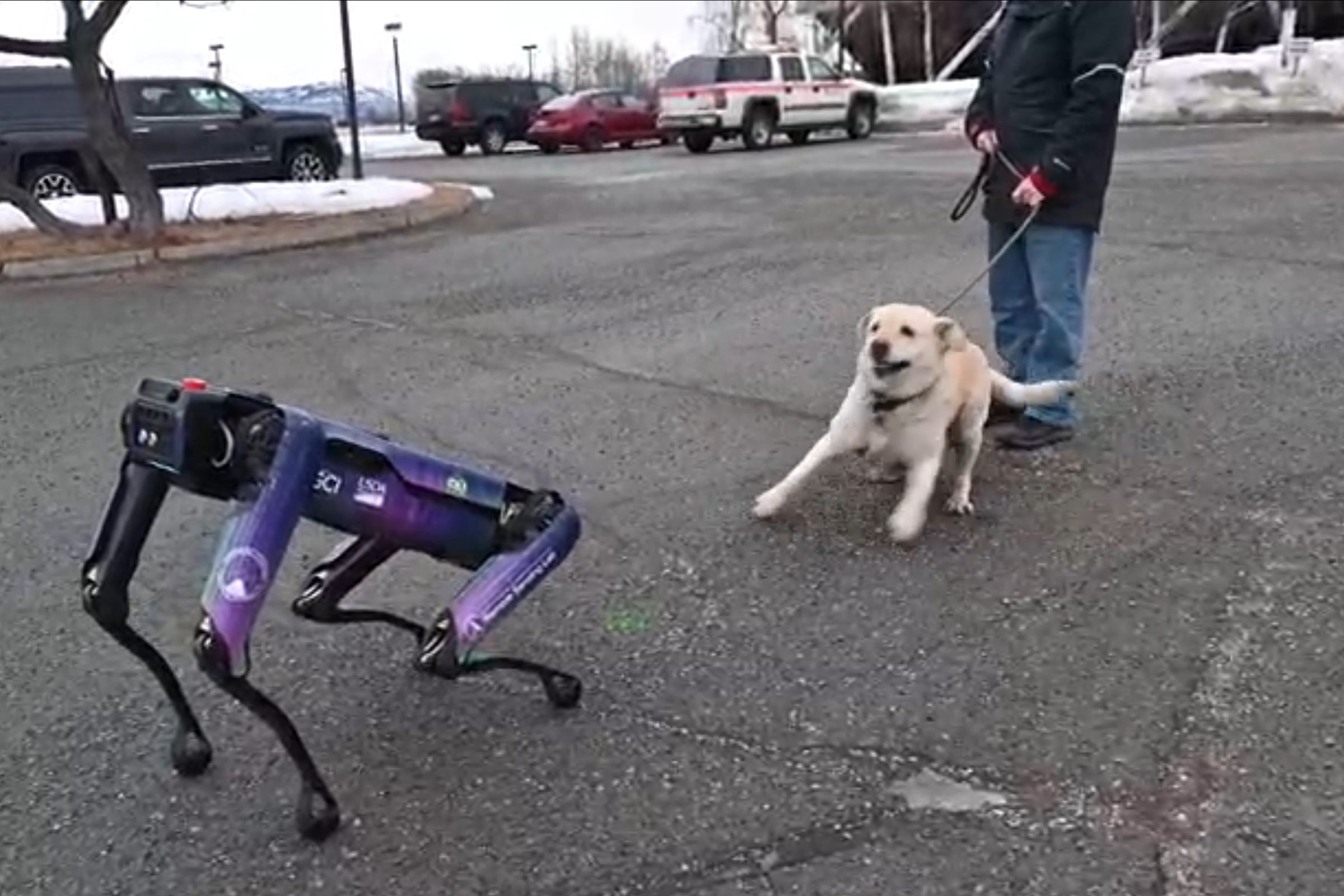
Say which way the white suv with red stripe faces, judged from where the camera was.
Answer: facing away from the viewer and to the right of the viewer

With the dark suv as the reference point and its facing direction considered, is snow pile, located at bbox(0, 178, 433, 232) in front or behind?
behind

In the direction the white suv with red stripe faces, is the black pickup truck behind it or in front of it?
behind

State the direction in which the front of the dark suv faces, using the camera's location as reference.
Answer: facing away from the viewer and to the right of the viewer

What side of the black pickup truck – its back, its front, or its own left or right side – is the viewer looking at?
right

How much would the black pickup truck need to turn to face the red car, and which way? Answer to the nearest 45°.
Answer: approximately 45° to its left
